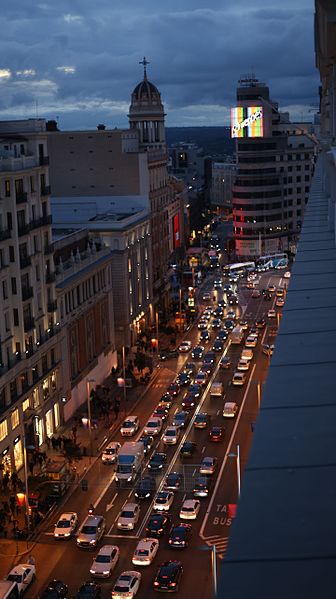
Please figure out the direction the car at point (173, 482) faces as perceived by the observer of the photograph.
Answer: facing away from the viewer

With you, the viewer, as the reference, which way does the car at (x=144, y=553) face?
facing away from the viewer and to the right of the viewer

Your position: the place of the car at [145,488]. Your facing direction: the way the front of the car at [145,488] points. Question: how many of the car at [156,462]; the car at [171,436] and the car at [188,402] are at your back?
3

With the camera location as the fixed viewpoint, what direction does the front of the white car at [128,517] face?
facing the viewer and to the left of the viewer

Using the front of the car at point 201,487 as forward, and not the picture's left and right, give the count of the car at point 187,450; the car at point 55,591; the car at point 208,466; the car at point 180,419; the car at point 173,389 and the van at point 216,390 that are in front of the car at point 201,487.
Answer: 5

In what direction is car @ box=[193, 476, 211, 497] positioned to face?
away from the camera

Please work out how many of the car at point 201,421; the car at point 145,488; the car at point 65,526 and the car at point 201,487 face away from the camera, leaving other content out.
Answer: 2

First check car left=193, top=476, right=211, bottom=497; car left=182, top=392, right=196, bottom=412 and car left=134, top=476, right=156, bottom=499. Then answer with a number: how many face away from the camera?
1

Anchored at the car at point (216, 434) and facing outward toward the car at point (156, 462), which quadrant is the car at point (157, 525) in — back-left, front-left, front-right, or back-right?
front-left

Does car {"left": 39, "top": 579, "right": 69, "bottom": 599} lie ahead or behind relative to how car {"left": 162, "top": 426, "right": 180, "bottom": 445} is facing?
ahead

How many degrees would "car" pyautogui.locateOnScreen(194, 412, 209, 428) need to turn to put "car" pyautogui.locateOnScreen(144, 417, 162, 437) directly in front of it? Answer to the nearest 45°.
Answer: approximately 90° to its left

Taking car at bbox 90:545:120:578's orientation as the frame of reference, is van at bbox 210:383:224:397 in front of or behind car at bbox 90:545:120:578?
behind

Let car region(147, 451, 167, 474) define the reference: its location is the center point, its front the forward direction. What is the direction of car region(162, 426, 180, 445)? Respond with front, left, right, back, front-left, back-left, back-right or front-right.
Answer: back-right

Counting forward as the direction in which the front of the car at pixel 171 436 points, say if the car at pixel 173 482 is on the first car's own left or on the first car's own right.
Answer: on the first car's own left

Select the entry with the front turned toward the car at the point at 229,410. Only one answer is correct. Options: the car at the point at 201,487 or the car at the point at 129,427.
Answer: the car at the point at 201,487

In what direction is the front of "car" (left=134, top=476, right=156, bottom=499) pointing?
toward the camera
